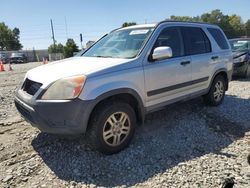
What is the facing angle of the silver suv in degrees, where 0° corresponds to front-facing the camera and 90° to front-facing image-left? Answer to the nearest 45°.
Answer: approximately 45°
